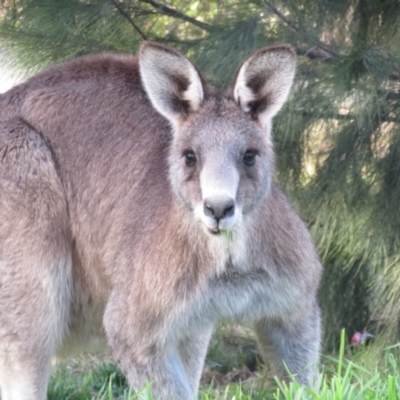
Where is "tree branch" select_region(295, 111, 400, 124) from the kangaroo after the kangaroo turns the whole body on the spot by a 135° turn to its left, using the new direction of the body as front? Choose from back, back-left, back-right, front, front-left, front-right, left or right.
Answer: front-right

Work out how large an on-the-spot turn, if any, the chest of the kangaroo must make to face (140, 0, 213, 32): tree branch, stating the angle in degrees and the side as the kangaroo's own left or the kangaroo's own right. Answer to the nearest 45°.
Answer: approximately 135° to the kangaroo's own left

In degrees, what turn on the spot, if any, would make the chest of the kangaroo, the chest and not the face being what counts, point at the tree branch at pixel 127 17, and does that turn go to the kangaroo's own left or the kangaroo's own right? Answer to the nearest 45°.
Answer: approximately 135° to the kangaroo's own left

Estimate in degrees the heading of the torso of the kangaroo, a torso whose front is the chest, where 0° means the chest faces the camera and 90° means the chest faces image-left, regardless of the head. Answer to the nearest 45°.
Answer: approximately 315°

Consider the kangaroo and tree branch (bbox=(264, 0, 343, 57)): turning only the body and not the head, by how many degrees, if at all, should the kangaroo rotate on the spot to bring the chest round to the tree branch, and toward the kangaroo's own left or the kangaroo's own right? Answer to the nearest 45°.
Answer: approximately 90° to the kangaroo's own left
